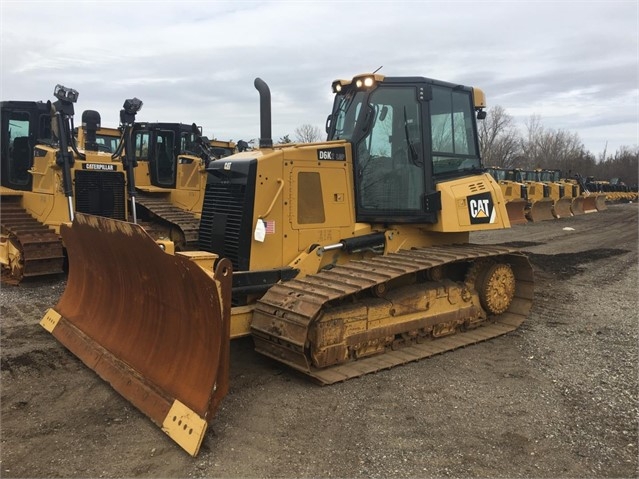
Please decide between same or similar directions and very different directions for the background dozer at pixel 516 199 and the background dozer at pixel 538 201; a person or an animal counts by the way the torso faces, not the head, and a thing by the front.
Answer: same or similar directions

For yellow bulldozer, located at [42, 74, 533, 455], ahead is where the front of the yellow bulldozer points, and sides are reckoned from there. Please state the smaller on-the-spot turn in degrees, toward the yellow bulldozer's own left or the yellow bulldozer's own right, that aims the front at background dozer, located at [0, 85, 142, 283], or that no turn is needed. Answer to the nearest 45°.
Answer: approximately 90° to the yellow bulldozer's own right

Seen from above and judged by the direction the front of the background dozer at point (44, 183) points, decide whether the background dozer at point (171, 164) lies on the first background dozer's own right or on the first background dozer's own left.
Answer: on the first background dozer's own left

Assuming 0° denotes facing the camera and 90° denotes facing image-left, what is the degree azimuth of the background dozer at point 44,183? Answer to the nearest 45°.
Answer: approximately 315°

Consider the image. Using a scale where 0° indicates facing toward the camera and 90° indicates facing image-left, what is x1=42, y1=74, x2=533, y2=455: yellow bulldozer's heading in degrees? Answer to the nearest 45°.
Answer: approximately 45°
